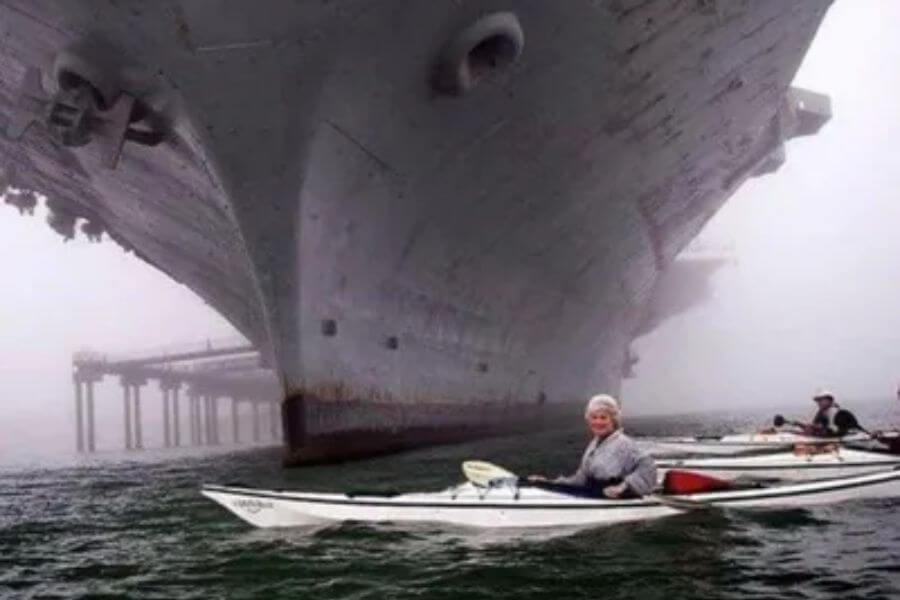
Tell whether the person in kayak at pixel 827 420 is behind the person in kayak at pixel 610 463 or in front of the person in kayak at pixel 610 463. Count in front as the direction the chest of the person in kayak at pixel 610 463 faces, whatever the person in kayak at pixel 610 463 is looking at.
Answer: behind

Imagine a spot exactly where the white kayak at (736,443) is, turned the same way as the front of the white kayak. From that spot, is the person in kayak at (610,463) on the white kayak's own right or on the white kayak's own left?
on the white kayak's own left

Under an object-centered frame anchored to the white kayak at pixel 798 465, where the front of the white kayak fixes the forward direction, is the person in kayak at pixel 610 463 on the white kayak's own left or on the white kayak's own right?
on the white kayak's own left

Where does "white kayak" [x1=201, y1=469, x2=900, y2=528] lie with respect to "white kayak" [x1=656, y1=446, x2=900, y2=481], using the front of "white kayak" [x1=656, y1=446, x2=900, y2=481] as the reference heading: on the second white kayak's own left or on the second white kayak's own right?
on the second white kayak's own left

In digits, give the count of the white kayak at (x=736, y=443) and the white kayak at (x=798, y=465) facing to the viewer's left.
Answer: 2

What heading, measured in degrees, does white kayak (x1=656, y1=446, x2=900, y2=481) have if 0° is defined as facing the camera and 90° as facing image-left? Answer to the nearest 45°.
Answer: approximately 90°

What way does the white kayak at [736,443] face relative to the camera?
to the viewer's left

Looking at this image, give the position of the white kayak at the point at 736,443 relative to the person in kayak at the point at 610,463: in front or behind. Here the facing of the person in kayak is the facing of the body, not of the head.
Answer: behind
